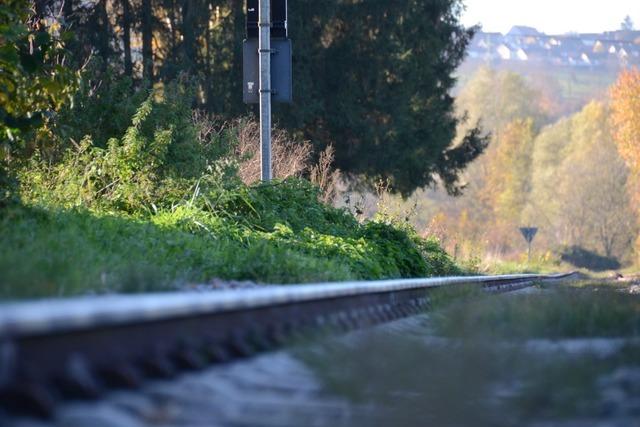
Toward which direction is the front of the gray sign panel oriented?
away from the camera

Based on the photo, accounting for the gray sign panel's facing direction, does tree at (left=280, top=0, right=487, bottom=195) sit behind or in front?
in front

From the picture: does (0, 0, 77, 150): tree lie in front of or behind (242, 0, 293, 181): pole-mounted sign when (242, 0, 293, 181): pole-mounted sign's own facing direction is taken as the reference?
behind

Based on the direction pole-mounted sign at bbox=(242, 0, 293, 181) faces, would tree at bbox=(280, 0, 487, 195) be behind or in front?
in front

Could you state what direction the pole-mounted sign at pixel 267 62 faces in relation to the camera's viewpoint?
facing away from the viewer
